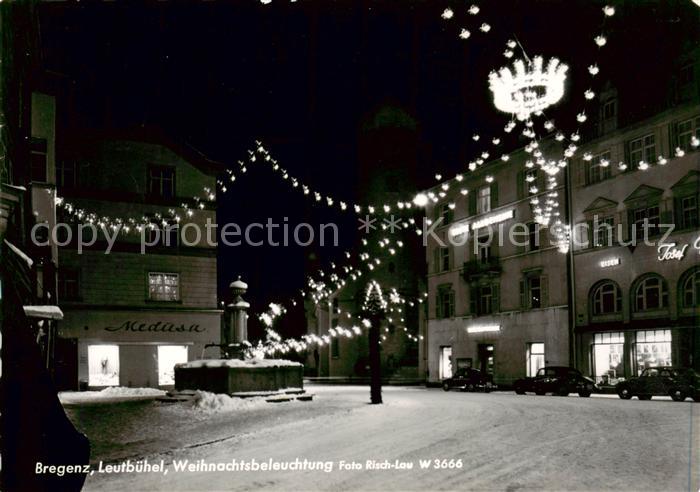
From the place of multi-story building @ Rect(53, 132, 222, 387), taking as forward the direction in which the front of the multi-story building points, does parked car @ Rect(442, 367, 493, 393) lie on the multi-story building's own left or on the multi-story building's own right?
on the multi-story building's own left

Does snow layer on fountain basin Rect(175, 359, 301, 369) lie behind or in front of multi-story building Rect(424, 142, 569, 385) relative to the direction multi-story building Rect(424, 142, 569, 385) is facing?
in front

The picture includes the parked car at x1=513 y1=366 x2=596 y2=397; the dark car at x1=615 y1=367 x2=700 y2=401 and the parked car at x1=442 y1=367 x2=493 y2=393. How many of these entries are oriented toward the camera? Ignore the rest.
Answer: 0

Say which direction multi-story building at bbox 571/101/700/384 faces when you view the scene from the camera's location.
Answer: facing the viewer and to the left of the viewer

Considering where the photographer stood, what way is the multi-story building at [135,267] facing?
facing the viewer

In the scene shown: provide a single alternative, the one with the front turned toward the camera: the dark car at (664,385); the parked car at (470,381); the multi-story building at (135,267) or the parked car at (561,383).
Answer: the multi-story building

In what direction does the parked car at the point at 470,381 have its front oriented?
to the viewer's left

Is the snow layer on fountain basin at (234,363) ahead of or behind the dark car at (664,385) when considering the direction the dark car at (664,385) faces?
ahead

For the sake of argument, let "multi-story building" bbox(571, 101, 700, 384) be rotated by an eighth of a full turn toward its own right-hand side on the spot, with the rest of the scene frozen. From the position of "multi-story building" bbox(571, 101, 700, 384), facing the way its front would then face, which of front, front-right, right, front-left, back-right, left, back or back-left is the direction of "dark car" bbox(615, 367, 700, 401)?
left

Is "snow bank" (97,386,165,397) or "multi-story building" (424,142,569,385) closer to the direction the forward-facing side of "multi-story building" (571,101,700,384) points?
the snow bank

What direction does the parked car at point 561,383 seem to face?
to the viewer's left

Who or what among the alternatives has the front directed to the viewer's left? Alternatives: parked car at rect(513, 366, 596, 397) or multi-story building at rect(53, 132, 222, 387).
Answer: the parked car

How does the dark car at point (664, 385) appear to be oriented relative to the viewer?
to the viewer's left

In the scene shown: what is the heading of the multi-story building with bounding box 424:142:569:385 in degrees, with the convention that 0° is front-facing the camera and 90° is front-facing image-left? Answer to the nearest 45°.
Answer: approximately 45°

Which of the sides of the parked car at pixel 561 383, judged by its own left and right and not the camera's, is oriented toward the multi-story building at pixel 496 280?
right
